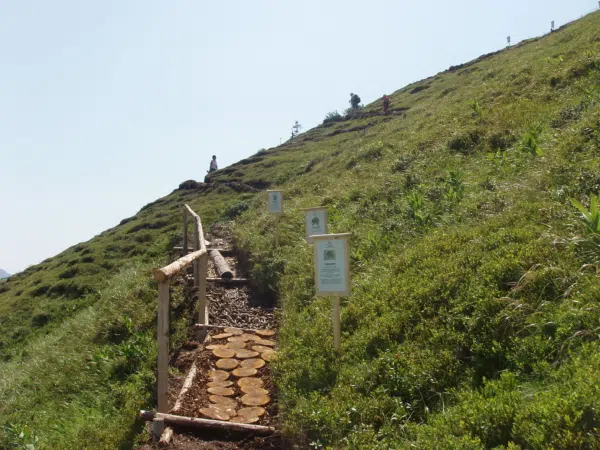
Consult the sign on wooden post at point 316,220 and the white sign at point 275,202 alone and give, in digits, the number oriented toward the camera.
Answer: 2

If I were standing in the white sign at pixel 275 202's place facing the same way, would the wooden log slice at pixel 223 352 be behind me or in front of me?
in front

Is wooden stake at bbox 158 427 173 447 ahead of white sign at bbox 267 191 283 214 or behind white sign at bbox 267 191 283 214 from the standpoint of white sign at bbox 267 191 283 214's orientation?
ahead

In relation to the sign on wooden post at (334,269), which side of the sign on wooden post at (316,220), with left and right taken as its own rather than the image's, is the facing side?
front

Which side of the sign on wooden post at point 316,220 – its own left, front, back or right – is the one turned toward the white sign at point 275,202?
back

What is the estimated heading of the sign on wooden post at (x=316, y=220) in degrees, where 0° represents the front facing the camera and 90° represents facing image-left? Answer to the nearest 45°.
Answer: approximately 0°

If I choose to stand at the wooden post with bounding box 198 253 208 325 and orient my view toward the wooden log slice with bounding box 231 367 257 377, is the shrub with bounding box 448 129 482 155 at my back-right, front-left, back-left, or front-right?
back-left

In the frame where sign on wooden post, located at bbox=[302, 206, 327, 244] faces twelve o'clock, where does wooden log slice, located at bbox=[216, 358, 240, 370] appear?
The wooden log slice is roughly at 1 o'clock from the sign on wooden post.

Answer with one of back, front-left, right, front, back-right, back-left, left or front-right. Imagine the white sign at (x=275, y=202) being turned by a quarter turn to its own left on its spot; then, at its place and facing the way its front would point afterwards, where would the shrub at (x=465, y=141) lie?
front

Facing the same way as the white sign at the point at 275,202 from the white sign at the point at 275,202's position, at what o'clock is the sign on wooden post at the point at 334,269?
The sign on wooden post is roughly at 12 o'clock from the white sign.

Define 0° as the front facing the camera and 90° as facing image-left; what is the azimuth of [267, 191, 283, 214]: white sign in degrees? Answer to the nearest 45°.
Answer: approximately 0°

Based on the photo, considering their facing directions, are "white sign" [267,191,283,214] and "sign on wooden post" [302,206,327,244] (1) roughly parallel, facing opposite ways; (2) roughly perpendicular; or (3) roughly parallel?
roughly parallel

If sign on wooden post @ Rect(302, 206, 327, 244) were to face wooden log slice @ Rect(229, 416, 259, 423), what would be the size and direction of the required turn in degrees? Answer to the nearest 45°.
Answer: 0° — it already faces it

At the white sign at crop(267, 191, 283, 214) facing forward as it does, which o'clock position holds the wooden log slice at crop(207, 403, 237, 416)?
The wooden log slice is roughly at 12 o'clock from the white sign.

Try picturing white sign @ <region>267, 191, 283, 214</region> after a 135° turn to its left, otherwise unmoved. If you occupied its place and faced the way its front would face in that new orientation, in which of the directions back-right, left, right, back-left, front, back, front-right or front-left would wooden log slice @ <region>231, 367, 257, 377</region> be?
back-right

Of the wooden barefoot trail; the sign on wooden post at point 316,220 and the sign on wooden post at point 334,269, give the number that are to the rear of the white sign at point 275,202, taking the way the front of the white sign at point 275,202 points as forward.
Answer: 0

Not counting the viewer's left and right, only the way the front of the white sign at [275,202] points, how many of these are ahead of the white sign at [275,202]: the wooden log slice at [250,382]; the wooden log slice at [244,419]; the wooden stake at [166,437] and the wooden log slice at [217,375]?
4

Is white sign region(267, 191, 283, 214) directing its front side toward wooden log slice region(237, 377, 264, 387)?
yes

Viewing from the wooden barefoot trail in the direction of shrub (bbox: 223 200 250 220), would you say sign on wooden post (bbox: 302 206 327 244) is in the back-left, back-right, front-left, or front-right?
front-right
